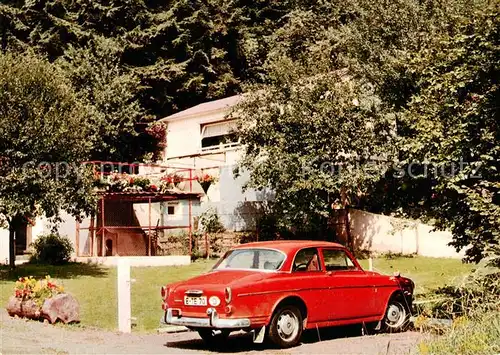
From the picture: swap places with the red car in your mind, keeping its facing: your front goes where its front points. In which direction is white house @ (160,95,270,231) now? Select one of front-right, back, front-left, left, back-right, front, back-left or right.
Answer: front-left

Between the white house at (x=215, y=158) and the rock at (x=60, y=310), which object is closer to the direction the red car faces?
the white house

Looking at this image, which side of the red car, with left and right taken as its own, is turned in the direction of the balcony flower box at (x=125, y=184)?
left

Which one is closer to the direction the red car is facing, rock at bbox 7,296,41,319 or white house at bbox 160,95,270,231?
the white house

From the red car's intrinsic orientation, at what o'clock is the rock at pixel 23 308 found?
The rock is roughly at 8 o'clock from the red car.

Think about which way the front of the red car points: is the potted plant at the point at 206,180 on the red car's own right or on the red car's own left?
on the red car's own left

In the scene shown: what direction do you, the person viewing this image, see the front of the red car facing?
facing away from the viewer and to the right of the viewer

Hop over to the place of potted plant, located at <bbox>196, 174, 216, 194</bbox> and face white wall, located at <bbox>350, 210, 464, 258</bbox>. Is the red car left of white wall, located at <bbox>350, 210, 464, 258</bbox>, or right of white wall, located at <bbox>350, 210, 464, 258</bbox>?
right

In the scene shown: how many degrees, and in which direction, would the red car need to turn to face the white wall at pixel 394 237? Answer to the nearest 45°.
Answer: approximately 45° to its left

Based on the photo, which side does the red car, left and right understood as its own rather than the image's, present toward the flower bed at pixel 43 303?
left

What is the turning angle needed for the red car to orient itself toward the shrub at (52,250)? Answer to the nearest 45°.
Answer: approximately 90° to its left

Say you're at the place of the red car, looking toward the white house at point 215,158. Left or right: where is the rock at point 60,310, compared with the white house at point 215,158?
left
